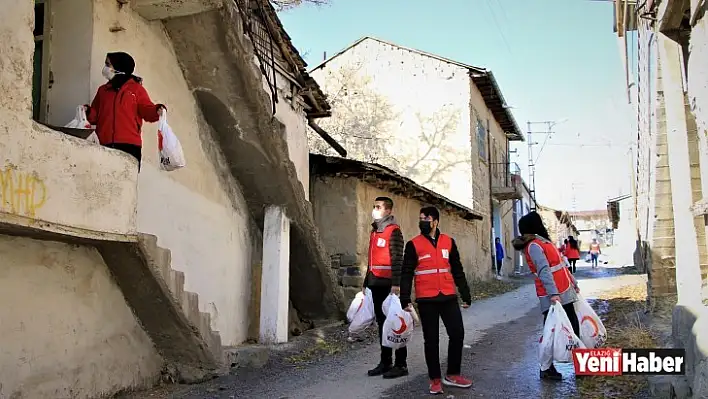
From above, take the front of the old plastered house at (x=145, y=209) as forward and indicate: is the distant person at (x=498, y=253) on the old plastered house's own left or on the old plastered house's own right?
on the old plastered house's own left

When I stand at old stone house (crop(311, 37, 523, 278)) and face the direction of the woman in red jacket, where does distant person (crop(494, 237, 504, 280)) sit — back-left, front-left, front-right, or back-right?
back-left

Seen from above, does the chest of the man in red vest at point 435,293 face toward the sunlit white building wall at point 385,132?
no

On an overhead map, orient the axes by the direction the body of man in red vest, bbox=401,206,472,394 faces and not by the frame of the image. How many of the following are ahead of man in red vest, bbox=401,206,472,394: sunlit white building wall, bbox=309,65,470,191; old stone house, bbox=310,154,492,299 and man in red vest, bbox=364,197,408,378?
0

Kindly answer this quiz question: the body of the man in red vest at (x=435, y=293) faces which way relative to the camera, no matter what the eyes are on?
toward the camera

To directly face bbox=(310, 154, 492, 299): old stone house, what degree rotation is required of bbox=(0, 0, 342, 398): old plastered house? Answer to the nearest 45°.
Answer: approximately 90° to its left

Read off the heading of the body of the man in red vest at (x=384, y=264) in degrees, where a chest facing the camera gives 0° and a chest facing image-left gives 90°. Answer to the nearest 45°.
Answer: approximately 45°

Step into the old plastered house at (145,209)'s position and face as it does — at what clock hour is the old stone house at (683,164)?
the old stone house at (683,164) is roughly at 11 o'clock from the old plastered house at (145,209).

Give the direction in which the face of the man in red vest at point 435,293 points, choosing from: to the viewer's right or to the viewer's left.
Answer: to the viewer's left

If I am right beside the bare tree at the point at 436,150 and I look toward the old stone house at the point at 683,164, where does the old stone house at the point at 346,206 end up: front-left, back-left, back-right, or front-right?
front-right

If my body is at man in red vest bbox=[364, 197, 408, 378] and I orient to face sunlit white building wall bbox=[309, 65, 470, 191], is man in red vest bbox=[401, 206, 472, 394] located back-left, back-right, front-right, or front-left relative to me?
back-right

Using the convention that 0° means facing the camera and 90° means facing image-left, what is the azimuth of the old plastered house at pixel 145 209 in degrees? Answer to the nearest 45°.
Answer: approximately 315°

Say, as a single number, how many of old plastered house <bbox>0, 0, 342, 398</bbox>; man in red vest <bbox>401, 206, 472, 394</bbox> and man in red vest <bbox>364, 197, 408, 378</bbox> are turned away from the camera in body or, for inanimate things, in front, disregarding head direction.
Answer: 0

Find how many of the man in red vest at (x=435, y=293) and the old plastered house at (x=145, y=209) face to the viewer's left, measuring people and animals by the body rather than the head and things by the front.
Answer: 0

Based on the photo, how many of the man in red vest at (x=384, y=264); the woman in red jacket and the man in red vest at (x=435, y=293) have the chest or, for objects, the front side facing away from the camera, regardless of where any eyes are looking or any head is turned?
0

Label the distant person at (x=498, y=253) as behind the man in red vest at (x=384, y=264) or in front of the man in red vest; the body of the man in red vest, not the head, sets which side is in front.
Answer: behind

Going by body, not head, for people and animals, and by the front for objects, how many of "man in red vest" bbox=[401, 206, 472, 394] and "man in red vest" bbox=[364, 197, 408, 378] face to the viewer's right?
0
